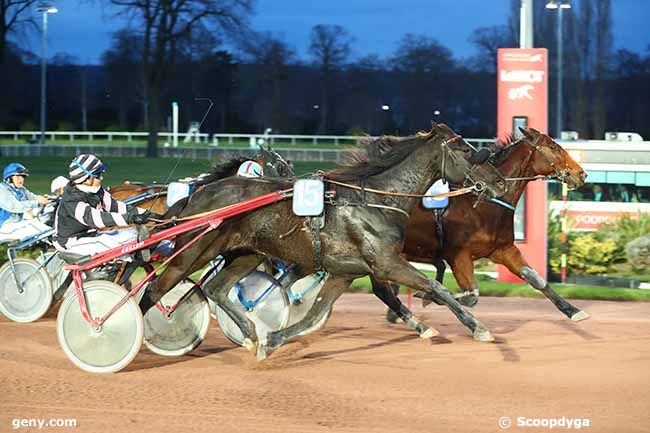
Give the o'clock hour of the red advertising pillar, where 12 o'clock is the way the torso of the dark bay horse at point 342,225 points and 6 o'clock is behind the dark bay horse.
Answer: The red advertising pillar is roughly at 10 o'clock from the dark bay horse.

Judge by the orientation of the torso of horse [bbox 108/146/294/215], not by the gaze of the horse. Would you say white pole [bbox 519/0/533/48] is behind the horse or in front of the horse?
in front

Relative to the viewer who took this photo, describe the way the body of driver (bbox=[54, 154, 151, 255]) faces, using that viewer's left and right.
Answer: facing to the right of the viewer

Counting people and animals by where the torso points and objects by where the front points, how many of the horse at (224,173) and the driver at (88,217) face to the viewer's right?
2

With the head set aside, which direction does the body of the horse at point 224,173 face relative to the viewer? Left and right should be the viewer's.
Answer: facing to the right of the viewer

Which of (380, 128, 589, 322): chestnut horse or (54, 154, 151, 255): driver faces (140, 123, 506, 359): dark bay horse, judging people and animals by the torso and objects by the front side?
the driver

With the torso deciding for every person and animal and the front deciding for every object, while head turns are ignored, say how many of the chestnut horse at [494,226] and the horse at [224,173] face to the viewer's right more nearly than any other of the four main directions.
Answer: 2

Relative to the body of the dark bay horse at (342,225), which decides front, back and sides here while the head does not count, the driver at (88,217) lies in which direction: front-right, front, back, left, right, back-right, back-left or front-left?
back

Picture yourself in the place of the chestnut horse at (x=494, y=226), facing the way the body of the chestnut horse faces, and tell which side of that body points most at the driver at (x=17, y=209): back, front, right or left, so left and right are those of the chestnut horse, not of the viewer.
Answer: back

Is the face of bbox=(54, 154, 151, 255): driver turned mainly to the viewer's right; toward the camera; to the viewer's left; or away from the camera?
to the viewer's right

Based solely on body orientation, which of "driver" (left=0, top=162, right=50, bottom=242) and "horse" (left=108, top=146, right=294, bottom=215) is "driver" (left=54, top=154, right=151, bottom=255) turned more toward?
the horse

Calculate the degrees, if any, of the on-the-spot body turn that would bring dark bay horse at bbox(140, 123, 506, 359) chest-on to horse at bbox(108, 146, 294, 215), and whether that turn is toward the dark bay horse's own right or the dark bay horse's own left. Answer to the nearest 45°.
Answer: approximately 135° to the dark bay horse's own left

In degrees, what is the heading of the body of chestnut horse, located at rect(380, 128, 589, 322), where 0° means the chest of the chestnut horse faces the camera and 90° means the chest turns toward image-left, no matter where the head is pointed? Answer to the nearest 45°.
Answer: approximately 270°

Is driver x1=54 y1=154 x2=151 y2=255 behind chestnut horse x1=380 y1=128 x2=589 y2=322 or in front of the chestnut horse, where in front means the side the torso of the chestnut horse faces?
behind

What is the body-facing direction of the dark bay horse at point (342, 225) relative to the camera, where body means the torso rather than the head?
to the viewer's right
